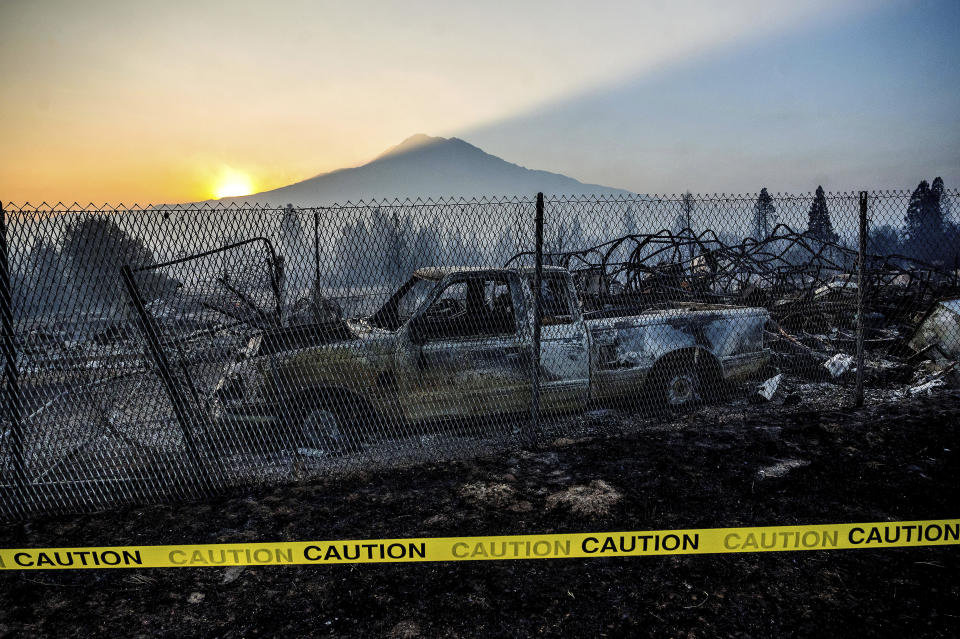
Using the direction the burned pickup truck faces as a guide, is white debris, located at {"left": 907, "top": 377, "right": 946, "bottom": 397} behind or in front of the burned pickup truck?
behind

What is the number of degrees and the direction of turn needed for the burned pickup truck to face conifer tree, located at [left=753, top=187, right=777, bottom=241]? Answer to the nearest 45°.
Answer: approximately 135° to its right

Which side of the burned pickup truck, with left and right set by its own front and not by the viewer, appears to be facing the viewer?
left

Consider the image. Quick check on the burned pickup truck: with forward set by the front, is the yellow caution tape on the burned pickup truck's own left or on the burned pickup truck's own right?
on the burned pickup truck's own left

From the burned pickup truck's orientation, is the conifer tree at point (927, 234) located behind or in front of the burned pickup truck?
behind
